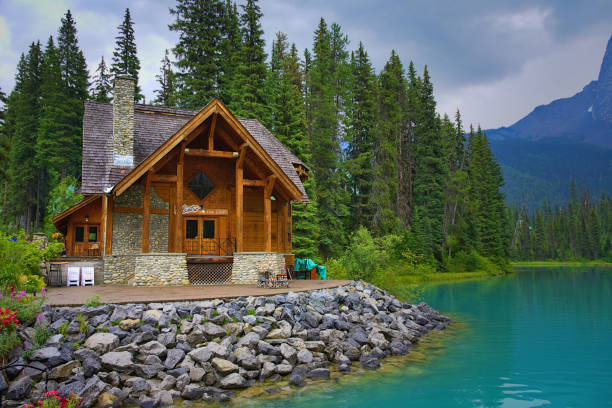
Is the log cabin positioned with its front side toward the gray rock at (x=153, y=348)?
yes

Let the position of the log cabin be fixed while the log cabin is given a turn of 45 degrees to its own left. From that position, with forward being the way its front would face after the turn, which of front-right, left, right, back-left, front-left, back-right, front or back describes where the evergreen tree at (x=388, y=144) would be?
left

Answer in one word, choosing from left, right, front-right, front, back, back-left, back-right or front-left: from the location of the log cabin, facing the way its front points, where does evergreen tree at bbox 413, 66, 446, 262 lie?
back-left

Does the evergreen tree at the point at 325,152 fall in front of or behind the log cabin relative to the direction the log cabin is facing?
behind

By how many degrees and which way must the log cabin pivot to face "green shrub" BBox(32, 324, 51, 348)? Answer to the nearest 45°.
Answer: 0° — it already faces it

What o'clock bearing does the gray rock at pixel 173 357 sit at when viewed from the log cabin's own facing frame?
The gray rock is roughly at 12 o'clock from the log cabin.

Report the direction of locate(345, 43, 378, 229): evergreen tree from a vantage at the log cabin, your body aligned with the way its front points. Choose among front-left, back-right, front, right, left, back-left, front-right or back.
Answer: back-left

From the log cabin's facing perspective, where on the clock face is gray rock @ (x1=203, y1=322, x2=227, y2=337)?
The gray rock is roughly at 12 o'clock from the log cabin.

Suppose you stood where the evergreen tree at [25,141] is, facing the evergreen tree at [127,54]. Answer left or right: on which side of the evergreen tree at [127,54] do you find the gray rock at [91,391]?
right

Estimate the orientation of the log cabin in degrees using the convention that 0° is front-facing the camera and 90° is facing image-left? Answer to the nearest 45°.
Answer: approximately 0°

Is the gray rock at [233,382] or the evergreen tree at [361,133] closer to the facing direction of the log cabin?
the gray rock

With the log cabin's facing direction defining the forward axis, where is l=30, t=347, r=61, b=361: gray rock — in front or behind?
in front

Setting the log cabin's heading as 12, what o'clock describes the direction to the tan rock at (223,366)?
The tan rock is roughly at 12 o'clock from the log cabin.

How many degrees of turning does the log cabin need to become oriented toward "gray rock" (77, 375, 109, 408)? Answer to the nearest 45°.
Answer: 0° — it already faces it

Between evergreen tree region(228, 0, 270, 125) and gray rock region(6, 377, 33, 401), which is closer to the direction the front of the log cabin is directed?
the gray rock
